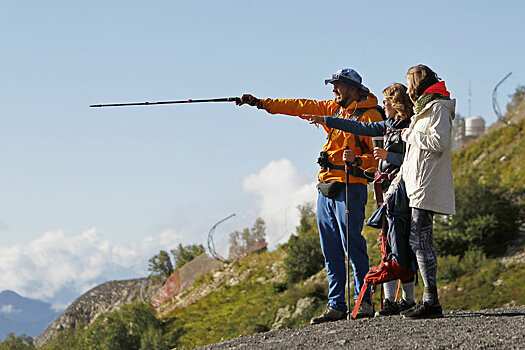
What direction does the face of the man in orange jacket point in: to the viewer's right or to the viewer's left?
to the viewer's left

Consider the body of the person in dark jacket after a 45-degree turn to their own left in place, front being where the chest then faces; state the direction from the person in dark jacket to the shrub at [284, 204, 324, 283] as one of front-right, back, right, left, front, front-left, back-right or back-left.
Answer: back-right

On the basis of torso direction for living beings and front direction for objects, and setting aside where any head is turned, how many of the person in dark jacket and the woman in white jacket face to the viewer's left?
2

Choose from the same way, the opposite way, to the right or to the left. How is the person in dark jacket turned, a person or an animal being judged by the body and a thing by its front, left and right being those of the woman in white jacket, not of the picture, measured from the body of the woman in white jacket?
the same way

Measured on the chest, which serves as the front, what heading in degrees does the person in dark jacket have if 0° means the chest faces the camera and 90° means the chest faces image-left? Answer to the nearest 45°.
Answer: approximately 90°

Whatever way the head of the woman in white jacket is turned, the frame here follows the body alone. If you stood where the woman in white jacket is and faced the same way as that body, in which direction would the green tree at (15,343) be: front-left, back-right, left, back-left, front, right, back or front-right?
front-right

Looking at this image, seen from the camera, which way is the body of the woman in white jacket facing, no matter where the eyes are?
to the viewer's left

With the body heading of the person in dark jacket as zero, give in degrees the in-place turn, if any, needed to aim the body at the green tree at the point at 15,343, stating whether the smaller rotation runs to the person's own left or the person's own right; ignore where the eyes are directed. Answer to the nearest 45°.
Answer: approximately 45° to the person's own right
